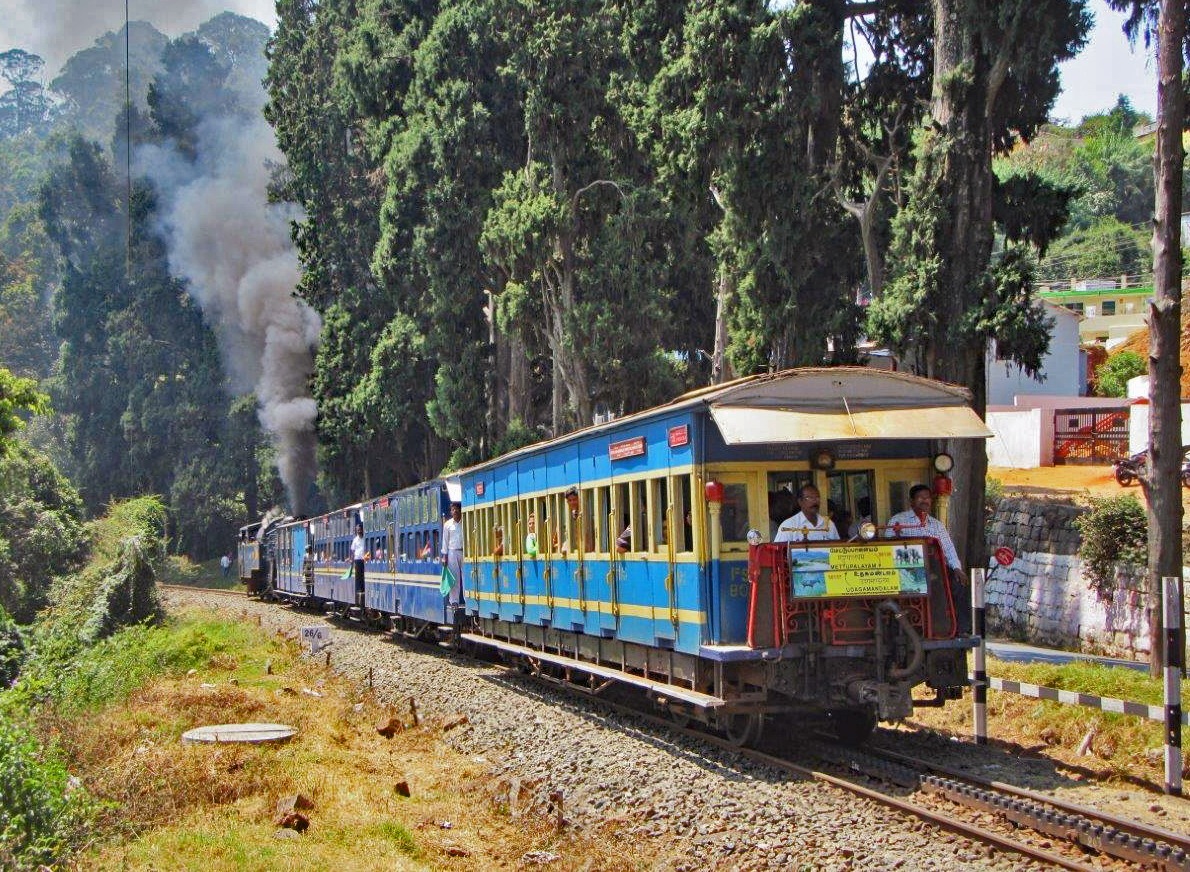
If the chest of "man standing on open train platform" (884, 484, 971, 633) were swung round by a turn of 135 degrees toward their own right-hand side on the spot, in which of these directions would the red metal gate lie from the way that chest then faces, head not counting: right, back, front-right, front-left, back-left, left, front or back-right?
right

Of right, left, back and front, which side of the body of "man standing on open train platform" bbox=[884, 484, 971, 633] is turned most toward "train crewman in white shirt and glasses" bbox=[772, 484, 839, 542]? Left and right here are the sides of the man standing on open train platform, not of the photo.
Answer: right

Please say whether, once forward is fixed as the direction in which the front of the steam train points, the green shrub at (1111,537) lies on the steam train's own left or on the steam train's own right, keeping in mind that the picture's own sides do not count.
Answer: on the steam train's own left

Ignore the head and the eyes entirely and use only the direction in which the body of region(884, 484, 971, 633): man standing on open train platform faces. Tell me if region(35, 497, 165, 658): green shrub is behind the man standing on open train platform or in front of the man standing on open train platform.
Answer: behind

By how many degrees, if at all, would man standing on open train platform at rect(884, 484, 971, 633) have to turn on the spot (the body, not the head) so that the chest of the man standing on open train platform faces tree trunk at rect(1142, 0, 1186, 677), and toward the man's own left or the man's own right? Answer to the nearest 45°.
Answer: approximately 90° to the man's own left

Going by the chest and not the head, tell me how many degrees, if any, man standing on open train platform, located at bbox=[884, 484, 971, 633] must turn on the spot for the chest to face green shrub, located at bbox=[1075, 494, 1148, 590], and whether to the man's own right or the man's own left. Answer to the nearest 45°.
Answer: approximately 135° to the man's own left

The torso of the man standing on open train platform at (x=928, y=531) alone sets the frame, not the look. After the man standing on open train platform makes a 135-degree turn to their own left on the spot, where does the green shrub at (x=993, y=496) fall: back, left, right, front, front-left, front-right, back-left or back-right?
front

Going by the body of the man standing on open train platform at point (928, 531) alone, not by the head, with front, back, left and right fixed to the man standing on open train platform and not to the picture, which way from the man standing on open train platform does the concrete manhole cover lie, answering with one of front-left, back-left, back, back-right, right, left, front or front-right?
back-right

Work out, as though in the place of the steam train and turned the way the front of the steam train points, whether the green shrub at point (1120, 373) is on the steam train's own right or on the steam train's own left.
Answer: on the steam train's own left
